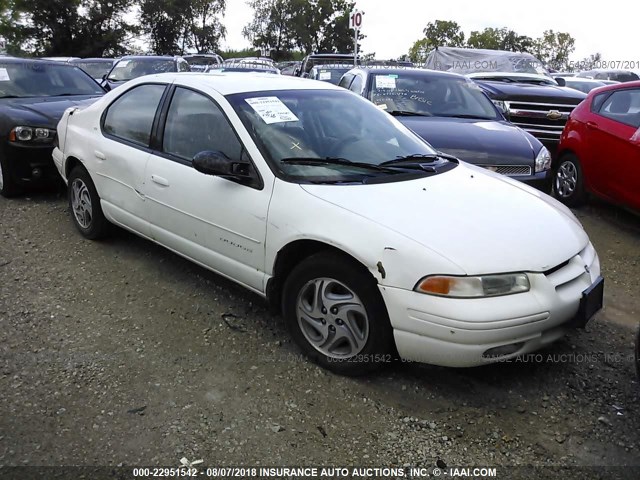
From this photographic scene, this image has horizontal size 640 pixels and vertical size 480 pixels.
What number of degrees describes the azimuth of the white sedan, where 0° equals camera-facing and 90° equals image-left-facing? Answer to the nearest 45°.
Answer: approximately 315°

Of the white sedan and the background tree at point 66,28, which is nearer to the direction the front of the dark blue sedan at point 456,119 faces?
the white sedan

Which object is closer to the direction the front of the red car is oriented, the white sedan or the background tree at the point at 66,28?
the white sedan

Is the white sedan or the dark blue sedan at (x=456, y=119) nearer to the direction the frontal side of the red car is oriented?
the white sedan

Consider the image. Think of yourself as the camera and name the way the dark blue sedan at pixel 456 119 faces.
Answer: facing the viewer and to the right of the viewer

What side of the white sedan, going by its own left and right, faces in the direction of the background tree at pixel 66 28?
back

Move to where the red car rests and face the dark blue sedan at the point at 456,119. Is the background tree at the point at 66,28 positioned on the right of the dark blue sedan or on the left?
right
